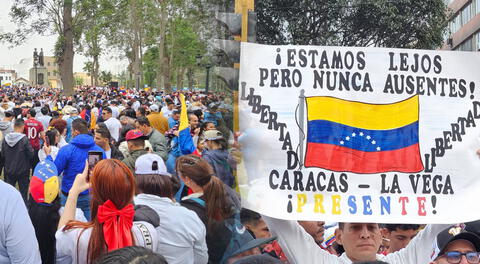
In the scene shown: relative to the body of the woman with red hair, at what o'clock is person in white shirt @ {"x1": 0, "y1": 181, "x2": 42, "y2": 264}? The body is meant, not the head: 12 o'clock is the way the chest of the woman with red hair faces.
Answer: The person in white shirt is roughly at 9 o'clock from the woman with red hair.

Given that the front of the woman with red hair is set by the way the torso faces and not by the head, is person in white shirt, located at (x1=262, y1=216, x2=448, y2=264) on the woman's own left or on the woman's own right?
on the woman's own right

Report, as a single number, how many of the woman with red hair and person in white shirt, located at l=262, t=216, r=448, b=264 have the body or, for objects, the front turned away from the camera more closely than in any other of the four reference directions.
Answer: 1

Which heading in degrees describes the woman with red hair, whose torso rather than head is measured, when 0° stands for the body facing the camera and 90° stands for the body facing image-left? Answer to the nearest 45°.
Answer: approximately 180°

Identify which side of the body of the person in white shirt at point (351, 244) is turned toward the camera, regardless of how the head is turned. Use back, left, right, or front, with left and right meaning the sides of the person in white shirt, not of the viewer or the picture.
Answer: front

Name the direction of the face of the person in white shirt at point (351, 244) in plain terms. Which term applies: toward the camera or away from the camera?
toward the camera

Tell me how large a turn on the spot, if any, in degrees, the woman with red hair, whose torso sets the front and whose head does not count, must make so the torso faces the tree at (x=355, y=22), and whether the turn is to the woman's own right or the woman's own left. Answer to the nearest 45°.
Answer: approximately 45° to the woman's own right

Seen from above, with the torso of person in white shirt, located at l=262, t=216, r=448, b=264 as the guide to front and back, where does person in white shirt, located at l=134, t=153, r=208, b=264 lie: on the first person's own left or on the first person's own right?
on the first person's own right

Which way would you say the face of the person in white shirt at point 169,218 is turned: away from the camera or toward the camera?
away from the camera

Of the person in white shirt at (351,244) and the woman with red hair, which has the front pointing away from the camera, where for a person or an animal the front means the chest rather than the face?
the woman with red hair

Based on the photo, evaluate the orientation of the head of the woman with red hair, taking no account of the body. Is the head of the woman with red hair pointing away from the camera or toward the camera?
away from the camera

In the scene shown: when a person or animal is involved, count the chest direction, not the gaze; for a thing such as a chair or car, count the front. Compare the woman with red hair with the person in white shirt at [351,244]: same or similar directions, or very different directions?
very different directions
